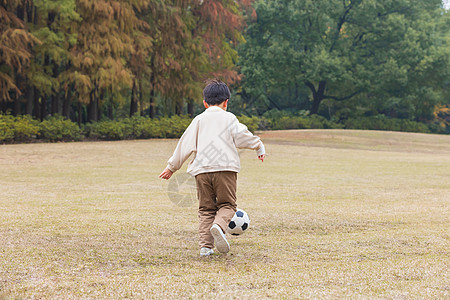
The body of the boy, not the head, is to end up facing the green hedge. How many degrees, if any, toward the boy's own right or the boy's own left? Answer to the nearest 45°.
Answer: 0° — they already face it

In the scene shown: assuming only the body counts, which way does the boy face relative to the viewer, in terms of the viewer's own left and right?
facing away from the viewer

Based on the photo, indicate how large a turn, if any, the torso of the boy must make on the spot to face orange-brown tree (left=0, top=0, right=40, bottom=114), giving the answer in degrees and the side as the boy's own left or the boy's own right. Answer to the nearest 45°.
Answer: approximately 45° to the boy's own left

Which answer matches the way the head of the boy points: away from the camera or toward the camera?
away from the camera
